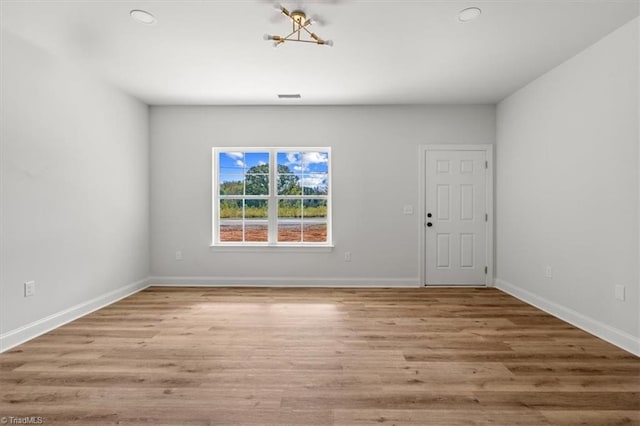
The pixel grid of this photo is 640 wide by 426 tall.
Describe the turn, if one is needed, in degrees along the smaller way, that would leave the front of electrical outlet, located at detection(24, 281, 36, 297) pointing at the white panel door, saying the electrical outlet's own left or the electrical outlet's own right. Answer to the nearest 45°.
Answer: approximately 45° to the electrical outlet's own left

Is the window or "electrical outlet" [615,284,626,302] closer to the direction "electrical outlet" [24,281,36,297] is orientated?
the electrical outlet

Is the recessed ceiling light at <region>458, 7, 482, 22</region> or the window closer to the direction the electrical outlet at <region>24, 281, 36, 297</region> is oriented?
the recessed ceiling light

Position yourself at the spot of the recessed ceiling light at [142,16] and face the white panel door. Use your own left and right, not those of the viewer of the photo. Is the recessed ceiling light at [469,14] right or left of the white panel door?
right

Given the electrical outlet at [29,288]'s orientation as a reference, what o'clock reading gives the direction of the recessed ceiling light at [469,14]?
The recessed ceiling light is roughly at 12 o'clock from the electrical outlet.

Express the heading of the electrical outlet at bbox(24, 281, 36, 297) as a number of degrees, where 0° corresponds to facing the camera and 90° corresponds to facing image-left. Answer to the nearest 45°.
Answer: approximately 315°
